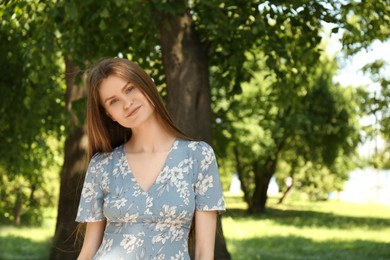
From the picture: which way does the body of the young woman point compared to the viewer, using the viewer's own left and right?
facing the viewer
